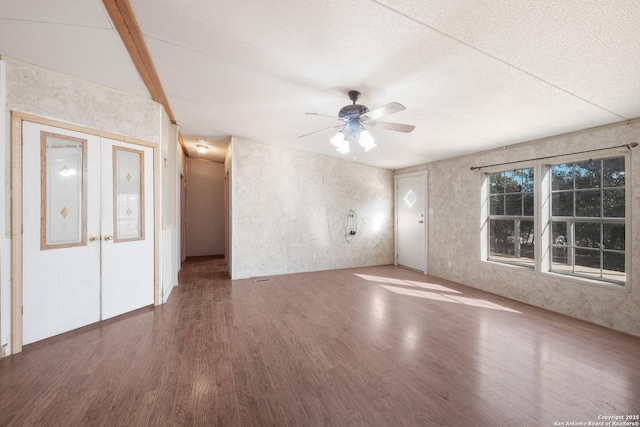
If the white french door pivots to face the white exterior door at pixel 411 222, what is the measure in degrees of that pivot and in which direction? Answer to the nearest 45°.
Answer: approximately 45° to its left

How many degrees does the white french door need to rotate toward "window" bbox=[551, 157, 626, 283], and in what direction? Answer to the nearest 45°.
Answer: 0° — it already faces it

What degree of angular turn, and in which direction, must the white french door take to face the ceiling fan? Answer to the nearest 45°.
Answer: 0° — it already faces it

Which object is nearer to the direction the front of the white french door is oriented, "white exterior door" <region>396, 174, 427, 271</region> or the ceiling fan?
the ceiling fan

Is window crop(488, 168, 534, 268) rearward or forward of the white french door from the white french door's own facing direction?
forward

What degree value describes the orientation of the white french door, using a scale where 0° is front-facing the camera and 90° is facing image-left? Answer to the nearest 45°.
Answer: approximately 315°
